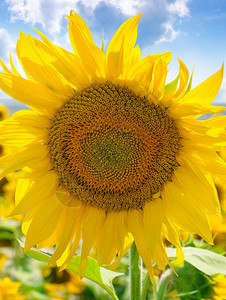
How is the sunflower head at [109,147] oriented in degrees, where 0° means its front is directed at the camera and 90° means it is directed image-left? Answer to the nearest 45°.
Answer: approximately 0°
